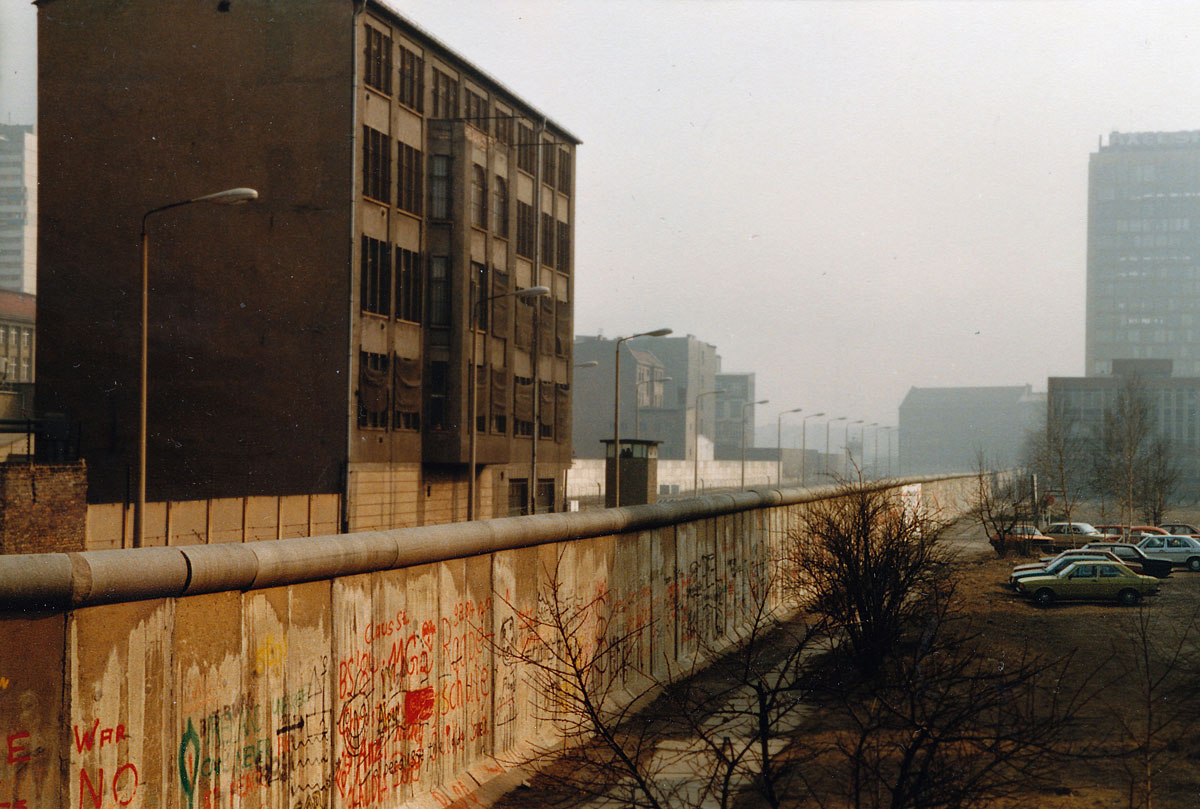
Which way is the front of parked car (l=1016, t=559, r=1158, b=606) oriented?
to the viewer's left

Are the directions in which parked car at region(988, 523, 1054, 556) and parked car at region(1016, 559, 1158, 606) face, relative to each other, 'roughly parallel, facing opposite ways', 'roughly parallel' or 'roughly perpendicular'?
roughly parallel

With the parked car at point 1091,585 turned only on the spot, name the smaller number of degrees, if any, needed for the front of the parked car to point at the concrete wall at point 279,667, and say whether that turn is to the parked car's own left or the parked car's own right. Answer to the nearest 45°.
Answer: approximately 90° to the parked car's own left

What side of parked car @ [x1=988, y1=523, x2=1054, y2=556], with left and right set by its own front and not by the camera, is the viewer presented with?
left

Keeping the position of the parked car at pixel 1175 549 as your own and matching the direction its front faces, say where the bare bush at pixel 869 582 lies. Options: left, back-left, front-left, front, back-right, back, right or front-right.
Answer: left

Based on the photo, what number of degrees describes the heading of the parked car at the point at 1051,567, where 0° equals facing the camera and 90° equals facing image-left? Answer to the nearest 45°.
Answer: approximately 90°
